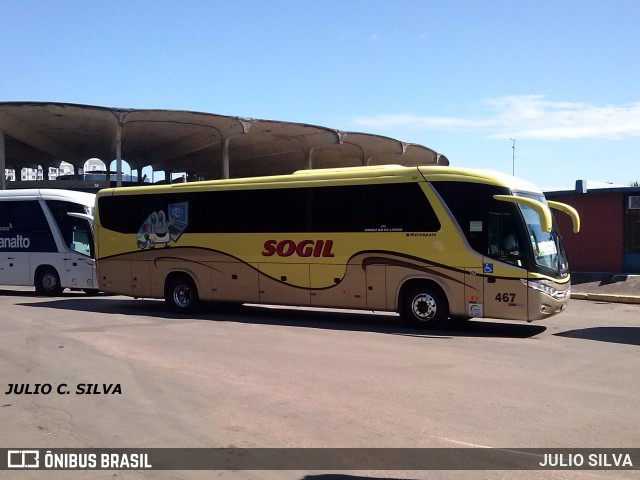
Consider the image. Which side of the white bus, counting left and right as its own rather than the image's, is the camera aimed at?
right

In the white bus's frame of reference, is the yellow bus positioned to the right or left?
on its right

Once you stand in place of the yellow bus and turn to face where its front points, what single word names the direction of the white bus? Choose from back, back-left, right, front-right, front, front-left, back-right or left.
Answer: back
